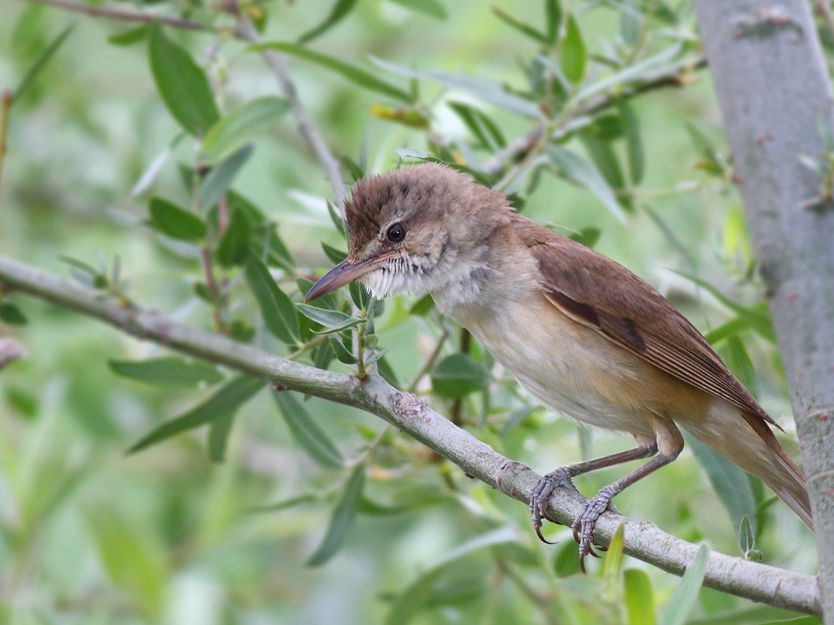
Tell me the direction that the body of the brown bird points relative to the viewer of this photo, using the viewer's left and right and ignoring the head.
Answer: facing to the left of the viewer

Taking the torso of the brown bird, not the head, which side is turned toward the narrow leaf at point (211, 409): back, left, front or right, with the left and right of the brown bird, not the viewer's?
front

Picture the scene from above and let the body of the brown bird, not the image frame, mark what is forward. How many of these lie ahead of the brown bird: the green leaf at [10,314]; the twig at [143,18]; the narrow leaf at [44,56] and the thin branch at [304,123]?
4

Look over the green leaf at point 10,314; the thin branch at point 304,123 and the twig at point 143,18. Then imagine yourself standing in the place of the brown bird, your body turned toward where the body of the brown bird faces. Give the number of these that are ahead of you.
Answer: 3

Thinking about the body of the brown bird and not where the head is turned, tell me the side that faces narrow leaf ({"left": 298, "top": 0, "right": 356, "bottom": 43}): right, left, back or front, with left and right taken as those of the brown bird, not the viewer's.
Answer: right

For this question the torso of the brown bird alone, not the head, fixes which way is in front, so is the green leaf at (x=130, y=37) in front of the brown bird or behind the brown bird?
in front
